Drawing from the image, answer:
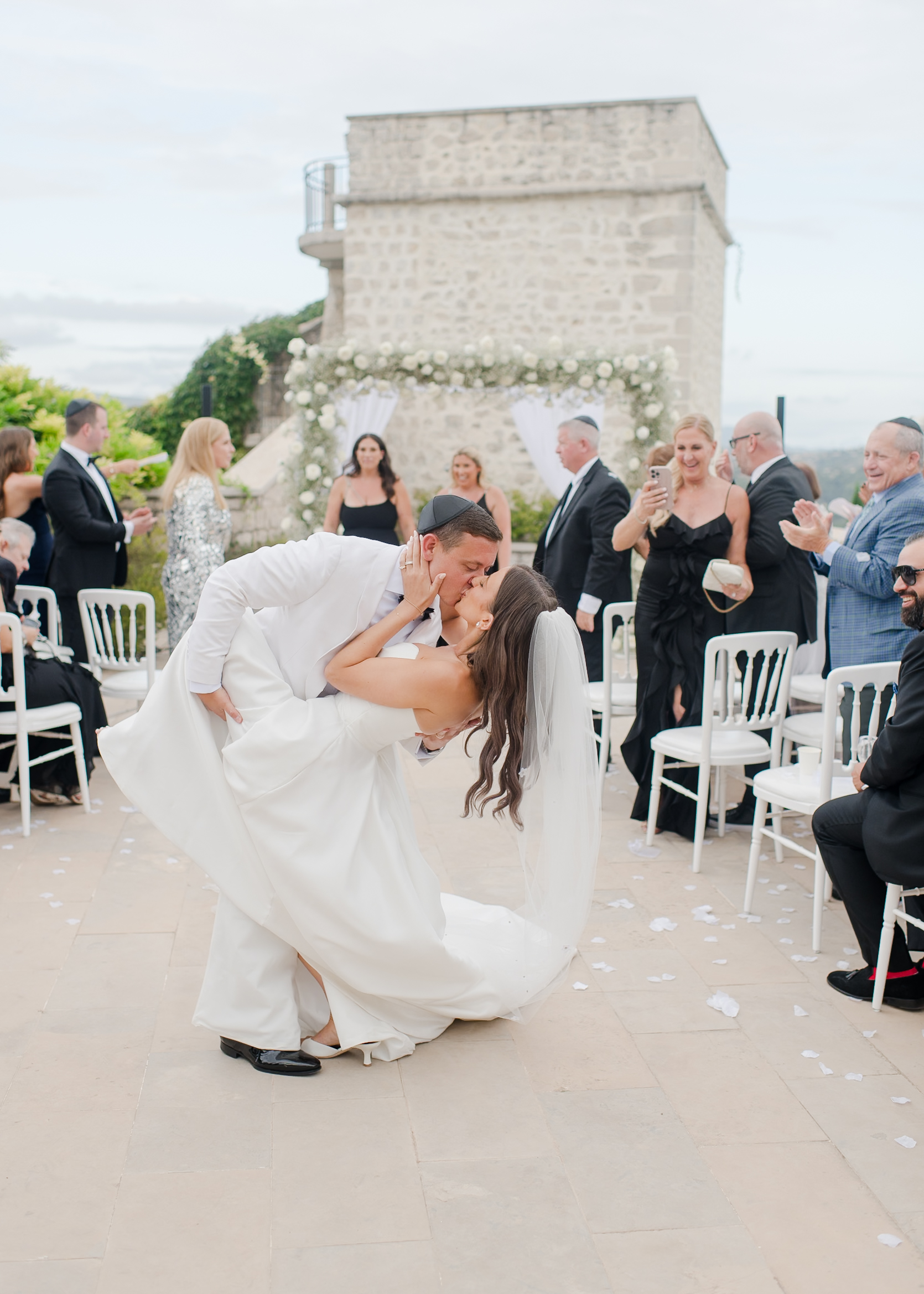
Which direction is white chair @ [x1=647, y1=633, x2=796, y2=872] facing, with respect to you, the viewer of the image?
facing away from the viewer and to the left of the viewer

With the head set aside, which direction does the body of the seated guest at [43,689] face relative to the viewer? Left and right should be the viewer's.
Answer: facing to the right of the viewer

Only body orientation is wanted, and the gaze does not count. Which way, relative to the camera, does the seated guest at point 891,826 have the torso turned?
to the viewer's left

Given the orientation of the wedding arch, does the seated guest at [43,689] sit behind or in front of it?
in front

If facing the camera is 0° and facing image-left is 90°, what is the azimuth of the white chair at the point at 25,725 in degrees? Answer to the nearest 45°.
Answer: approximately 225°
